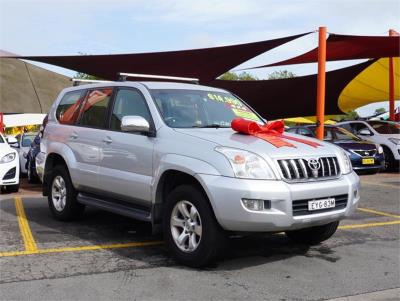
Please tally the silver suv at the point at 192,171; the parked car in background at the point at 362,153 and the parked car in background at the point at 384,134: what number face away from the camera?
0

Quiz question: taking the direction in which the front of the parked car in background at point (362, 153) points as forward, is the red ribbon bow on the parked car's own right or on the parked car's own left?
on the parked car's own right

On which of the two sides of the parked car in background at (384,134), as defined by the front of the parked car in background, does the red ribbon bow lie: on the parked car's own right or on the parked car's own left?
on the parked car's own right

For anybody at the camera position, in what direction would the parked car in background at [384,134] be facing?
facing the viewer and to the right of the viewer

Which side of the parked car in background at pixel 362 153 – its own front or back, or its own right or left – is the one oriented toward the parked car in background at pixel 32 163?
right

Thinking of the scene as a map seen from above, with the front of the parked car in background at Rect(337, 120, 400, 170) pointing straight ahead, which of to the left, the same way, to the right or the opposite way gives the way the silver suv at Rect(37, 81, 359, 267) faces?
the same way

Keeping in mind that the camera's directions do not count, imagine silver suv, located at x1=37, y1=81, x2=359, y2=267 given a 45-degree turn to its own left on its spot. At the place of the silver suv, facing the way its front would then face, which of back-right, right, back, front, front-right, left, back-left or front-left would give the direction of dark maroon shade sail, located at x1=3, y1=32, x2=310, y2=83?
left

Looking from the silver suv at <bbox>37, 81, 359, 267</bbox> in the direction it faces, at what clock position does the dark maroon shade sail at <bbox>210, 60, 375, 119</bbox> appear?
The dark maroon shade sail is roughly at 8 o'clock from the silver suv.

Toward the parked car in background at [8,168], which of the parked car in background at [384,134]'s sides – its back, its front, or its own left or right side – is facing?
right

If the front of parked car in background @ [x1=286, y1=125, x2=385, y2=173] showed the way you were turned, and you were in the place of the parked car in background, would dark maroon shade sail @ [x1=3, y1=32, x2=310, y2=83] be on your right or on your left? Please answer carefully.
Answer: on your right

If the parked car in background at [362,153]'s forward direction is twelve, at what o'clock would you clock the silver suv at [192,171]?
The silver suv is roughly at 2 o'clock from the parked car in background.

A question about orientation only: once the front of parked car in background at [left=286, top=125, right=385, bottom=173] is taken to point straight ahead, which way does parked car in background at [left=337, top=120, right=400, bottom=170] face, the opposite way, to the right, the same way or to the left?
the same way

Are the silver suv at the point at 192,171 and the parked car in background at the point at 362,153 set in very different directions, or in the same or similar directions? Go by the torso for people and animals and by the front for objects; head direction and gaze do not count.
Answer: same or similar directions

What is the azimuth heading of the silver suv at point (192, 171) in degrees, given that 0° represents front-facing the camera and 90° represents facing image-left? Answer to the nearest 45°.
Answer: approximately 315°
